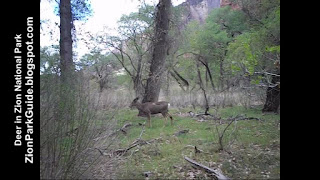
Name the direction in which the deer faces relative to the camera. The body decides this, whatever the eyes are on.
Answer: to the viewer's left

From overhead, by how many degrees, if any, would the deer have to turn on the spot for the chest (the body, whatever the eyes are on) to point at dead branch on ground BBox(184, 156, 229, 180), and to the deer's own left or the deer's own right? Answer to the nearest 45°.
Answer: approximately 90° to the deer's own left

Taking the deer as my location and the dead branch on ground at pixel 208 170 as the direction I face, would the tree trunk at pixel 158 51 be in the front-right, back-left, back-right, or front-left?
back-left

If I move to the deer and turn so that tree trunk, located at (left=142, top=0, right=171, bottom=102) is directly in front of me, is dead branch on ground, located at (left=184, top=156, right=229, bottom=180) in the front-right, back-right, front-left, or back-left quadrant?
back-right
